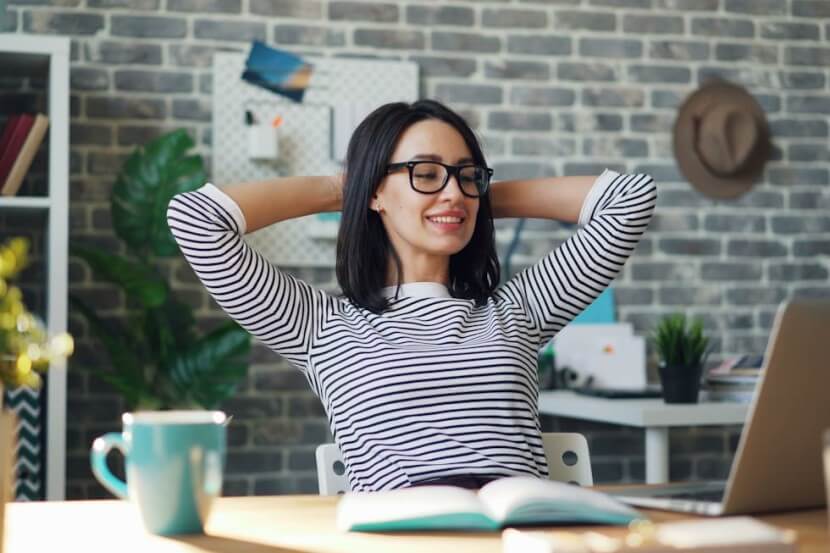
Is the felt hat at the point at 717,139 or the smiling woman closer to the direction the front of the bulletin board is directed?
the smiling woman

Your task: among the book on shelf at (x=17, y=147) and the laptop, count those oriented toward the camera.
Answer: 1

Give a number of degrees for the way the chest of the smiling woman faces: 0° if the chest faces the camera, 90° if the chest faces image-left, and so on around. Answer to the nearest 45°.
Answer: approximately 0°

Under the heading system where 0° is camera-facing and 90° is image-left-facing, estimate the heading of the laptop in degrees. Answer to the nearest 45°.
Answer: approximately 135°

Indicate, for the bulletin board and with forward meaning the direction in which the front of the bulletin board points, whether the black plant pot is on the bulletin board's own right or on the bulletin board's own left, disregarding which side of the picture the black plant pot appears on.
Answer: on the bulletin board's own left

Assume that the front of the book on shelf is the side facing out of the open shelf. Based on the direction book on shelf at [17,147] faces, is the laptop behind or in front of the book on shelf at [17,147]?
in front

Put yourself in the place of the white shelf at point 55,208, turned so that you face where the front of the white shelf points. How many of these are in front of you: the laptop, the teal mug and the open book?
3

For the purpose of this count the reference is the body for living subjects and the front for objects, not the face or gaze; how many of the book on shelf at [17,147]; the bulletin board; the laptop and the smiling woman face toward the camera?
3

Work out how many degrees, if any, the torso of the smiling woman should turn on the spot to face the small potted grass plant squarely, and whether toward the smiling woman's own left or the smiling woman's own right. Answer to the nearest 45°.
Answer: approximately 135° to the smiling woman's own left

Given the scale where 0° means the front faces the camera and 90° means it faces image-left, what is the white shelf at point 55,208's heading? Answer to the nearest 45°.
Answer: approximately 0°
